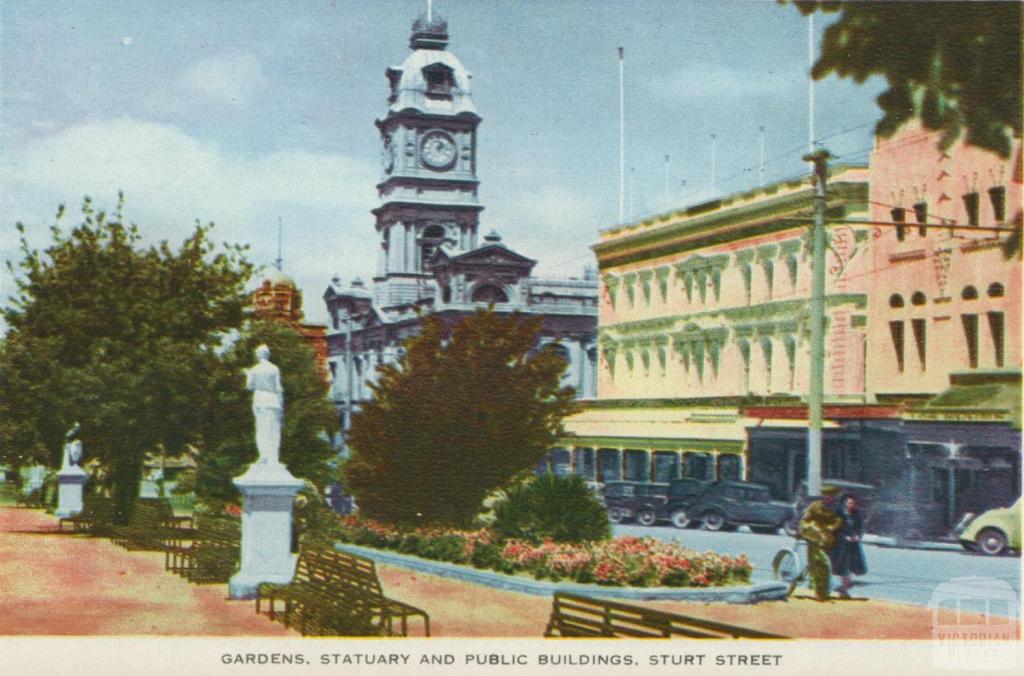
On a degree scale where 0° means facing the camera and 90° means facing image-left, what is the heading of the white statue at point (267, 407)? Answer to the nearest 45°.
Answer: approximately 0°

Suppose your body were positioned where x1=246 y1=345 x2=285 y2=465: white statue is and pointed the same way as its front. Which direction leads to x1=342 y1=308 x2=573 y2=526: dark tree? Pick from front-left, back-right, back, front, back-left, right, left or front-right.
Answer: left

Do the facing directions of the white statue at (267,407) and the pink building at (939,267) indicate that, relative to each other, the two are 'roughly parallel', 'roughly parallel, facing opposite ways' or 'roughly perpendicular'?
roughly perpendicular

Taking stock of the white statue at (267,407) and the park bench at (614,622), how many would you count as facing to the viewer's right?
0

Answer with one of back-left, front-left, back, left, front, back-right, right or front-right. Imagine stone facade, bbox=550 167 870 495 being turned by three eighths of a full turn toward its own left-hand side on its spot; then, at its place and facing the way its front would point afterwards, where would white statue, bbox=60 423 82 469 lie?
back

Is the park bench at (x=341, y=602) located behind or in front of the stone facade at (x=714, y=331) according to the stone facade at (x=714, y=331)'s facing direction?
in front

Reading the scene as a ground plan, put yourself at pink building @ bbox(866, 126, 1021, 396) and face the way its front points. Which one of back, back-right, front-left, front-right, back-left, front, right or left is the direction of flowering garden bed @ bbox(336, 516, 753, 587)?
front-right

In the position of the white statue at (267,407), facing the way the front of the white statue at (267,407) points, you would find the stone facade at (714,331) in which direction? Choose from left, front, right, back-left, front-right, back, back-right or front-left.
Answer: left

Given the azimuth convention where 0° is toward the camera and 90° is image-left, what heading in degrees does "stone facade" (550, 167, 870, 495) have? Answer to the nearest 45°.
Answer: approximately 45°

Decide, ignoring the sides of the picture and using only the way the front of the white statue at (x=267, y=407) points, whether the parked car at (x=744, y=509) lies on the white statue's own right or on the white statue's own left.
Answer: on the white statue's own left

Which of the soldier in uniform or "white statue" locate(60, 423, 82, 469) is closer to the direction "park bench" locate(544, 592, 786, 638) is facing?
the white statue
